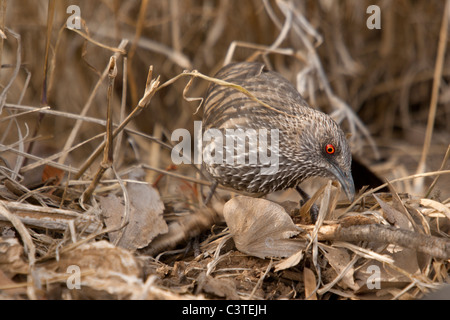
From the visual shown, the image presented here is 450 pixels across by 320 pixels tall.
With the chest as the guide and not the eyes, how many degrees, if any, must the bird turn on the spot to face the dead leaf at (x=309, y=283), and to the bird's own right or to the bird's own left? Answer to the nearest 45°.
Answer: approximately 45° to the bird's own right

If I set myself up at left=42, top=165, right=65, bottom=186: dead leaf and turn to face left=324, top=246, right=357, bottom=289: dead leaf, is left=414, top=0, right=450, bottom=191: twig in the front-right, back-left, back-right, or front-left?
front-left

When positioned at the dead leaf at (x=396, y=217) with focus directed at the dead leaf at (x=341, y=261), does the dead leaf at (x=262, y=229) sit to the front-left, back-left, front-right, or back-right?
front-right

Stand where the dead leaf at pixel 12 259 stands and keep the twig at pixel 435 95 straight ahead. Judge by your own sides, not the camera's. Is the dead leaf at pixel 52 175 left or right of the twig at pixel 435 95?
left

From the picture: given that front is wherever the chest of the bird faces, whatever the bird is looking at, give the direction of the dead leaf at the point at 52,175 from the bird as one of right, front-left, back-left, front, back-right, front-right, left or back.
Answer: back-right

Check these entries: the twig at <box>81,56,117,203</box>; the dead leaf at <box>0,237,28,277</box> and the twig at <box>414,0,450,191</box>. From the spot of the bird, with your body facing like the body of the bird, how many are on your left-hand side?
1

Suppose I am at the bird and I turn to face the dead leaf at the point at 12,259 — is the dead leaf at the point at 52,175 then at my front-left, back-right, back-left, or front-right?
front-right

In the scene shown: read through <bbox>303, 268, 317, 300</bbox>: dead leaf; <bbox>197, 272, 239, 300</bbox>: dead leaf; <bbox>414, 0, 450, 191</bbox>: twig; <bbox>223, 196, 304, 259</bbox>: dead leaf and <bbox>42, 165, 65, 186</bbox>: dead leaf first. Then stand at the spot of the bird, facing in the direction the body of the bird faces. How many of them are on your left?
1

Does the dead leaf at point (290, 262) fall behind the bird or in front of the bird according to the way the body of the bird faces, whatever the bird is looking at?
in front

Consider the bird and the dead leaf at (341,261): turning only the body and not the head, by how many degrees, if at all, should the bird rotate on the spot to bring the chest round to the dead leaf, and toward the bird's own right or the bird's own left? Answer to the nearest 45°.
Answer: approximately 45° to the bird's own right

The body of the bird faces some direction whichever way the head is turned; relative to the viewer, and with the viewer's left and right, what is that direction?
facing the viewer and to the right of the viewer

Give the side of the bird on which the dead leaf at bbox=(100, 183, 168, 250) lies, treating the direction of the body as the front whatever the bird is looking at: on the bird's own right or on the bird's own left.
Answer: on the bird's own right

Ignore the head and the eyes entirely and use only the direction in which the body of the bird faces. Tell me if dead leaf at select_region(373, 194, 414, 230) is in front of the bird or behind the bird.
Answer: in front

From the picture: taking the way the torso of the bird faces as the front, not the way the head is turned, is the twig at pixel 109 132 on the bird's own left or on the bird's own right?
on the bird's own right
